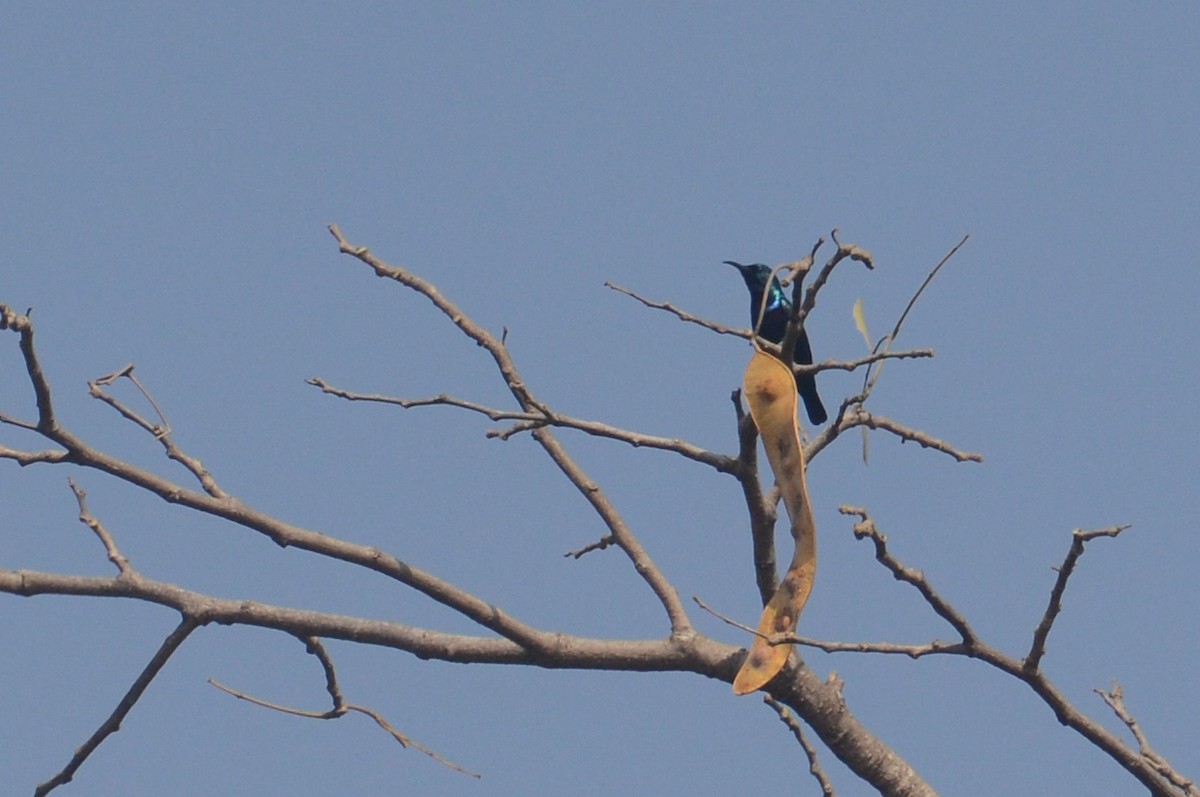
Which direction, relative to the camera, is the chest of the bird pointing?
to the viewer's left
